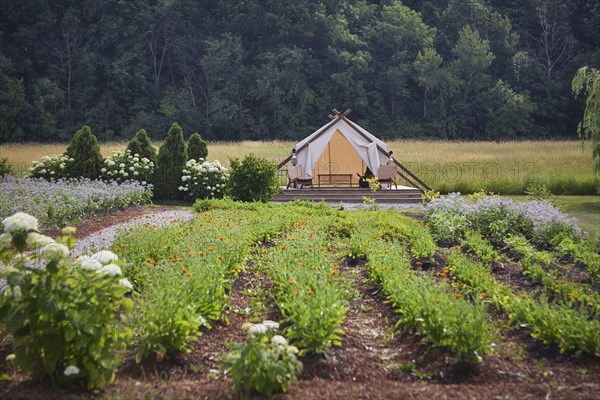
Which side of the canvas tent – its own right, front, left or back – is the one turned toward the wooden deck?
front

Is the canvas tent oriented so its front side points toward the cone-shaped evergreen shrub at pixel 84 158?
no

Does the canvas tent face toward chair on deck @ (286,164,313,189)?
no

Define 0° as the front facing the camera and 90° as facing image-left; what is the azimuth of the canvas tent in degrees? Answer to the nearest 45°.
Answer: approximately 0°

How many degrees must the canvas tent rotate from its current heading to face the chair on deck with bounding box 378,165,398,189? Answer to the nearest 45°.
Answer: approximately 45° to its left

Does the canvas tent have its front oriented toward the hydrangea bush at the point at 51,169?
no

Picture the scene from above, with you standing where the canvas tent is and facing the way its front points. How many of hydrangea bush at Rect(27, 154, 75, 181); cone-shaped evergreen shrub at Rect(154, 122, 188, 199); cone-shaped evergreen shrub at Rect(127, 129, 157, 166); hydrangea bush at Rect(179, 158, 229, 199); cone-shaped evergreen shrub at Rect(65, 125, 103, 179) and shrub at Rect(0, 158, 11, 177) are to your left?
0

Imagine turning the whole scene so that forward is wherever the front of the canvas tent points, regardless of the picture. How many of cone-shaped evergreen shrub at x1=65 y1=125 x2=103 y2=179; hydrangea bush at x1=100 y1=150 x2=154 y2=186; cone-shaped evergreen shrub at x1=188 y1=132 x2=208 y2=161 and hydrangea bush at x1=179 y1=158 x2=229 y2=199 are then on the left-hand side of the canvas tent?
0

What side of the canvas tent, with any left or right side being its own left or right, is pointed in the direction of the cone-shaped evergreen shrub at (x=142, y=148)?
right

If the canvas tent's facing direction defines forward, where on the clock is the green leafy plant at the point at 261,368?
The green leafy plant is roughly at 12 o'clock from the canvas tent.

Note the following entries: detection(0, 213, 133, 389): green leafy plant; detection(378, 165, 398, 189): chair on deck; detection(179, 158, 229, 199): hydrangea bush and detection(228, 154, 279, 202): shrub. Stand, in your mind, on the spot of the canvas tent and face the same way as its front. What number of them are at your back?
0
